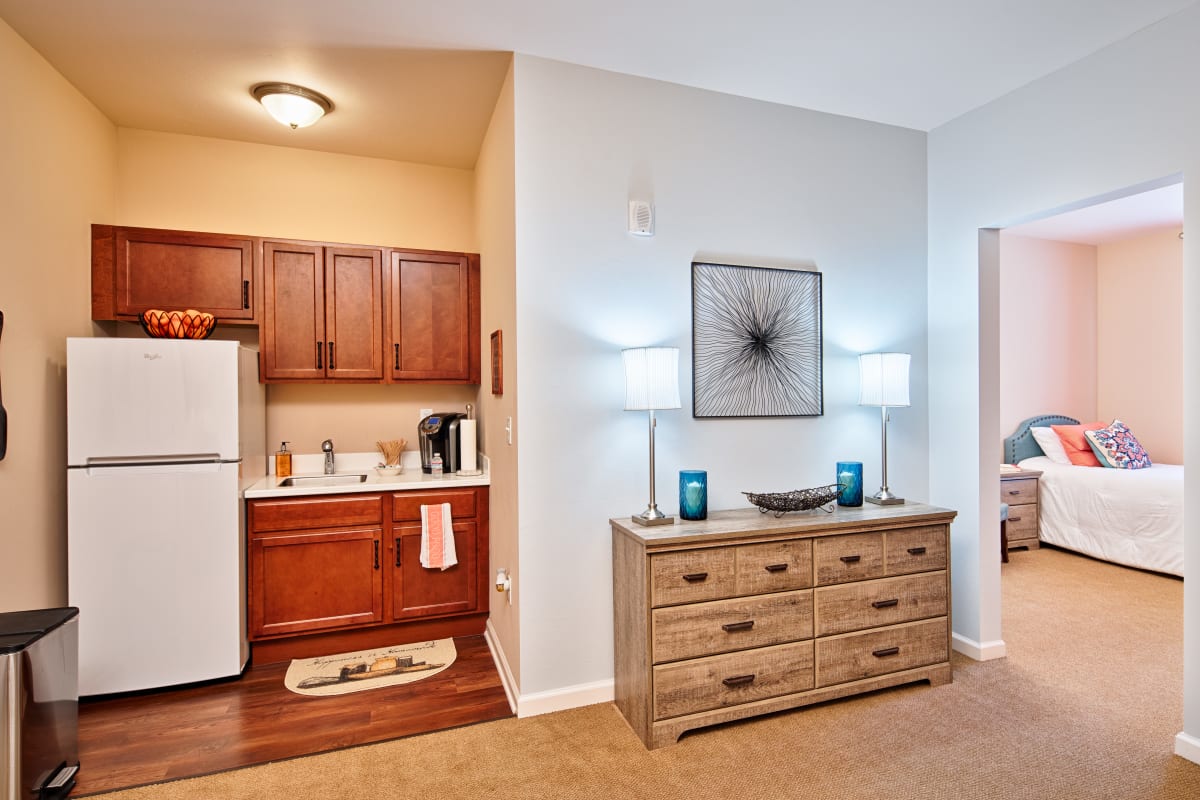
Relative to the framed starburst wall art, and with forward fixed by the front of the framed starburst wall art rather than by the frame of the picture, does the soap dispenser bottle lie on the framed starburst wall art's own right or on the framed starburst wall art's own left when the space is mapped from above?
on the framed starburst wall art's own right

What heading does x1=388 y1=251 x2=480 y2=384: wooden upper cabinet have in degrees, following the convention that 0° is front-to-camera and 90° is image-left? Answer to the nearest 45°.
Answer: approximately 0°

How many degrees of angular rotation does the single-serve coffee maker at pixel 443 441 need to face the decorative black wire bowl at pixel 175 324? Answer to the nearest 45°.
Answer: approximately 45° to its right

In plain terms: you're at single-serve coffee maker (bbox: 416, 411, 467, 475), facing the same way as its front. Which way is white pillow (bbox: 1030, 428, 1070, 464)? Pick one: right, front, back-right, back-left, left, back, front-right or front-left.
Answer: back-left

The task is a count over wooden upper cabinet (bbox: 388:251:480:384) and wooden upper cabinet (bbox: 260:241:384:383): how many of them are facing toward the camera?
2

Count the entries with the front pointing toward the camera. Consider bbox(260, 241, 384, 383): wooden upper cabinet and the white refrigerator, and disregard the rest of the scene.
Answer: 2

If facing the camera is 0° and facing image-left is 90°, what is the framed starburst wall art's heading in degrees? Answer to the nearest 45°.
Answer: approximately 315°

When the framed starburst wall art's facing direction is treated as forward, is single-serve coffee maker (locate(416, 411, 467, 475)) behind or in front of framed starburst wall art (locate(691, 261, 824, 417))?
behind

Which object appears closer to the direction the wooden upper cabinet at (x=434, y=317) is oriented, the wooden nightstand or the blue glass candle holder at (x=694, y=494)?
the blue glass candle holder
